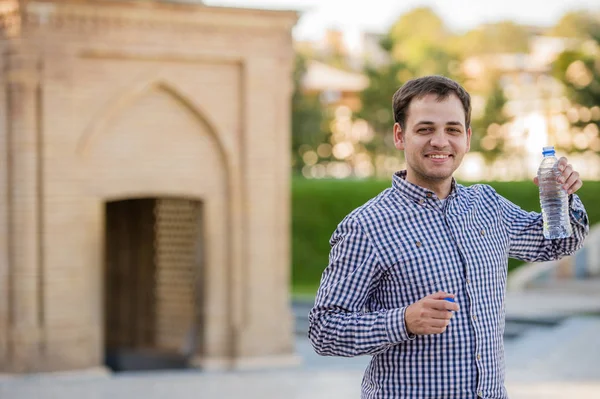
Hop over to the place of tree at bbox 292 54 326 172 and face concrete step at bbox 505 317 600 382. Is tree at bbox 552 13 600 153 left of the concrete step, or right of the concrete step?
left

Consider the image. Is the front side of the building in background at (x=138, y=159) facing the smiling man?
yes

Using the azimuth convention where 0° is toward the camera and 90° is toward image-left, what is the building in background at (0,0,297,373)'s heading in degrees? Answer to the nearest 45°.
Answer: approximately 0°

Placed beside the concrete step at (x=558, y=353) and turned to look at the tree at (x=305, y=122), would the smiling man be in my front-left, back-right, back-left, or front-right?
back-left

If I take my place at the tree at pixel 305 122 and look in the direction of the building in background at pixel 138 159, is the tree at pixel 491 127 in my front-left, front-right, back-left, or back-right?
back-left

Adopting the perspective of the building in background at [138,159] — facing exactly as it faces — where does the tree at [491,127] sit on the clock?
The tree is roughly at 7 o'clock from the building in background.

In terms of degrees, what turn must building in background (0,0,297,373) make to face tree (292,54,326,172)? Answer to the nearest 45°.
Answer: approximately 180°

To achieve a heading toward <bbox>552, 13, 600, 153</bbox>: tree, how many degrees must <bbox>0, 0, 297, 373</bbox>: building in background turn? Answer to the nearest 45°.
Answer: approximately 135° to its left
